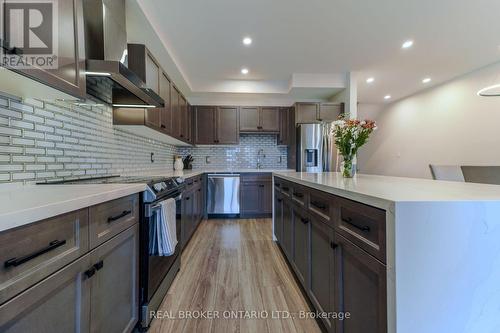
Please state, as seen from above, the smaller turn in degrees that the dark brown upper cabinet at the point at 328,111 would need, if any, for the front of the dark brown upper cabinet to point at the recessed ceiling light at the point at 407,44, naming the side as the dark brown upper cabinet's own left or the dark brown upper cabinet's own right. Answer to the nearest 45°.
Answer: approximately 45° to the dark brown upper cabinet's own left

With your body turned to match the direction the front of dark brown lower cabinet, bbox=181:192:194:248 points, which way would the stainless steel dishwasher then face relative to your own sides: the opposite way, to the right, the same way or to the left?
to the right

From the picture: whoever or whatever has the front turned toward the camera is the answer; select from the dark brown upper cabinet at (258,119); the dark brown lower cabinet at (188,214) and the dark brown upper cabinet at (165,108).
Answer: the dark brown upper cabinet at (258,119)

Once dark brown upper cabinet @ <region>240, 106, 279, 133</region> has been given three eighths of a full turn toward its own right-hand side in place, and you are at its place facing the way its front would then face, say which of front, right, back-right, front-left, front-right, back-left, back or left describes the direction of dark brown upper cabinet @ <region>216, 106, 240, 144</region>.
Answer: front-left

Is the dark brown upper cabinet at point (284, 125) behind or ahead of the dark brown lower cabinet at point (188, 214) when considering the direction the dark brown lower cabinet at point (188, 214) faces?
ahead

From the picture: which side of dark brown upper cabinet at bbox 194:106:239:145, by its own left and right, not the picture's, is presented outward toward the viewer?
front

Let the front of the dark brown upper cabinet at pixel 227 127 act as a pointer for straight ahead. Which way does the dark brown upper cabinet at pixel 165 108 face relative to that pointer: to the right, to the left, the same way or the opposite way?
to the left

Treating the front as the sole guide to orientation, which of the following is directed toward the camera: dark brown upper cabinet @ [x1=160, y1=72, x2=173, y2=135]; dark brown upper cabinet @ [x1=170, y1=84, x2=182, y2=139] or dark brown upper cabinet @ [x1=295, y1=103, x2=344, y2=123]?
dark brown upper cabinet @ [x1=295, y1=103, x2=344, y2=123]

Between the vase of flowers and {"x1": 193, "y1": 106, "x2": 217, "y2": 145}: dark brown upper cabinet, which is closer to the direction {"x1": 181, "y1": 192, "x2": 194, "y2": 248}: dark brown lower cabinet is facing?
the vase of flowers

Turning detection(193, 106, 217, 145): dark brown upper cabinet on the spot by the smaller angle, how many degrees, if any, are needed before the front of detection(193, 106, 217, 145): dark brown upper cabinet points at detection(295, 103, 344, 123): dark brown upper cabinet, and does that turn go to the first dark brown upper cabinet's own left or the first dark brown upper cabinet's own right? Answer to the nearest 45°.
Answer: approximately 90° to the first dark brown upper cabinet's own left

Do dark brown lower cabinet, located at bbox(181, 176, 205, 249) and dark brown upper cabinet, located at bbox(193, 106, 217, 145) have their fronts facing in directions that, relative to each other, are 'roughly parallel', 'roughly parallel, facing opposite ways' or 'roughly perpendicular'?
roughly perpendicular

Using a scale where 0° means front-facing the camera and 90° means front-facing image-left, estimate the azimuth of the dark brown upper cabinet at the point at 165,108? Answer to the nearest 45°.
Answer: approximately 270°
